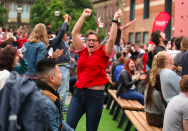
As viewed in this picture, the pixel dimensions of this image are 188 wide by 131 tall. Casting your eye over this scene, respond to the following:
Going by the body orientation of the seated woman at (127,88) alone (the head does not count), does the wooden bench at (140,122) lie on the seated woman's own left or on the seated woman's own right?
on the seated woman's own right

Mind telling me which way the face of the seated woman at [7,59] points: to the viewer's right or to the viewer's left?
to the viewer's right

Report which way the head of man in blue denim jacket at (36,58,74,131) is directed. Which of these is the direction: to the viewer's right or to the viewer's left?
to the viewer's right

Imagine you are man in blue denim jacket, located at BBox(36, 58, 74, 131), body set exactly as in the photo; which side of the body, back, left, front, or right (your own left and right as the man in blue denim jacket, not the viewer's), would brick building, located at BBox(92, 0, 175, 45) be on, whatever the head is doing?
left
